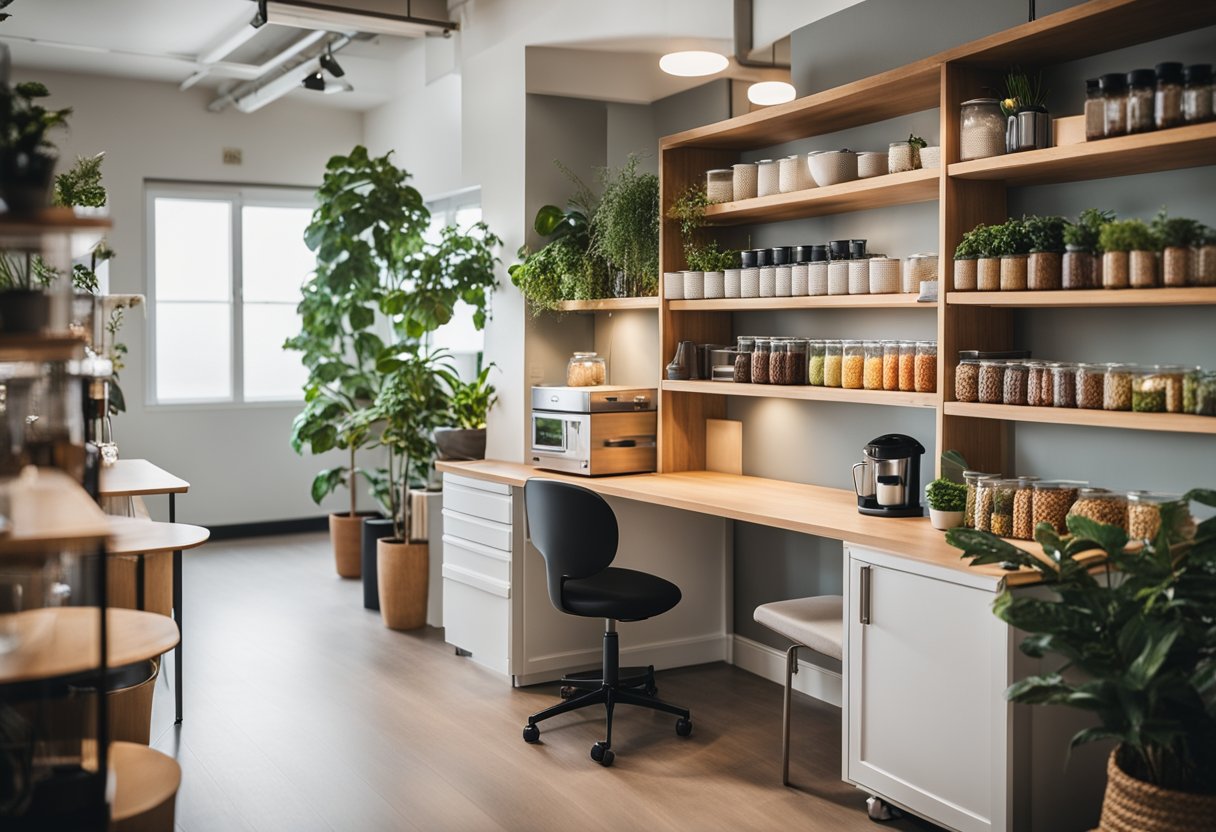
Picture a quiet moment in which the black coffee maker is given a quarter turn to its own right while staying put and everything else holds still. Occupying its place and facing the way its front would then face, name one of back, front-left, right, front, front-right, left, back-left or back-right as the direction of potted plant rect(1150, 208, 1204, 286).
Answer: back

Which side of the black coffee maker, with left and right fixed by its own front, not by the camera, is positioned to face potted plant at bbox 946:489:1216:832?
left

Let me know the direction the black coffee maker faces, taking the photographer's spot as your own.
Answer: facing the viewer and to the left of the viewer

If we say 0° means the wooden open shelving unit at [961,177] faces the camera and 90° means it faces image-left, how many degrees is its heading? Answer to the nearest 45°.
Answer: approximately 45°

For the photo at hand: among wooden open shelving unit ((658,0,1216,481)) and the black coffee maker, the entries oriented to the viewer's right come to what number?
0

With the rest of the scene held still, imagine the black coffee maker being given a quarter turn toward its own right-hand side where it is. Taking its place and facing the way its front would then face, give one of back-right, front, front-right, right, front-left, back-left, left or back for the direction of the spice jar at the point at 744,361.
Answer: front
